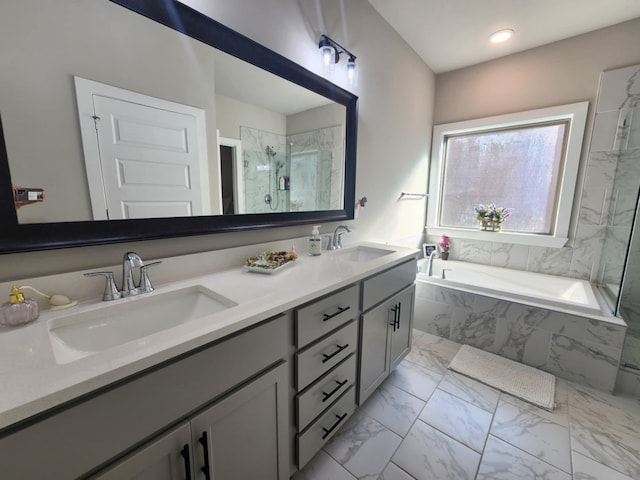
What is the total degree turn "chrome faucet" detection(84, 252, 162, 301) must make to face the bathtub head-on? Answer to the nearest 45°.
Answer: approximately 45° to its left

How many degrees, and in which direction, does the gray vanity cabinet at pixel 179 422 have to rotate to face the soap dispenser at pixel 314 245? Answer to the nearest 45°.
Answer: approximately 90° to its left

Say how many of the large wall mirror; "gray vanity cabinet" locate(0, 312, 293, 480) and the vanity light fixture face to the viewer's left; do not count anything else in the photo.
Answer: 0

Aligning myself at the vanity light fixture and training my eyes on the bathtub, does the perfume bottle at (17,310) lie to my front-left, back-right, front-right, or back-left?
back-right

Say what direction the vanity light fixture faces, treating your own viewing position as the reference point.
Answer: facing the viewer and to the right of the viewer

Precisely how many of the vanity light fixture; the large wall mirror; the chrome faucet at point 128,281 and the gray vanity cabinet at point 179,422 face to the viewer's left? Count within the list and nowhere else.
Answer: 0

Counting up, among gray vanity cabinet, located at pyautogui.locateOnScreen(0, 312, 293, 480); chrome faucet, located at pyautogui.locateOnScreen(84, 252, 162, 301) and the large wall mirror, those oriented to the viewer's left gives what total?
0

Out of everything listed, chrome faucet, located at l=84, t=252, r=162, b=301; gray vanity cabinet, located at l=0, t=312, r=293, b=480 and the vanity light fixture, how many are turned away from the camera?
0

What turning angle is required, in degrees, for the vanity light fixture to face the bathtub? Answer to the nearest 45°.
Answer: approximately 45° to its left

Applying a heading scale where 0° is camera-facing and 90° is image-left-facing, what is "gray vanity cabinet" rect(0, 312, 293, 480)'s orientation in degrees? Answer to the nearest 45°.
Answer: approximately 315°
